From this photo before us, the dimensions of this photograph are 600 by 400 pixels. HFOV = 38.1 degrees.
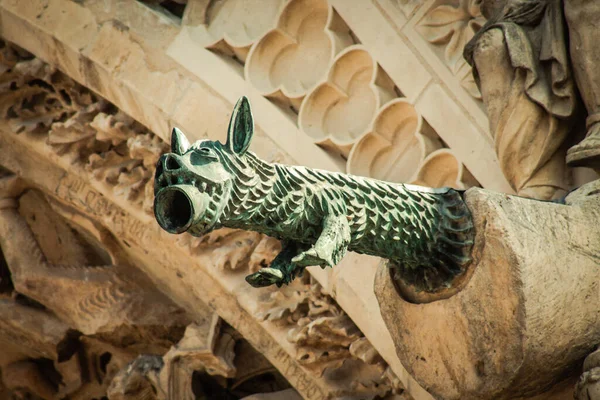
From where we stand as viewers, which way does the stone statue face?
facing the viewer and to the left of the viewer
